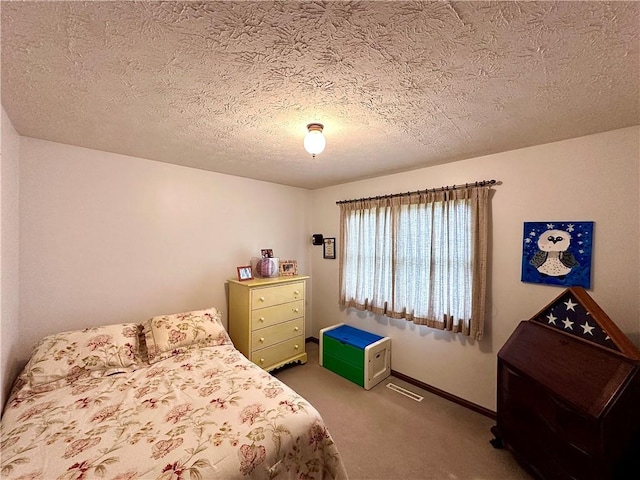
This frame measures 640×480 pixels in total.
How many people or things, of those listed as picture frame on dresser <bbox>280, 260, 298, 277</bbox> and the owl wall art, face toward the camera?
2

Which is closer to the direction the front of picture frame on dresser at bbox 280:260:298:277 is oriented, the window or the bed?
the bed

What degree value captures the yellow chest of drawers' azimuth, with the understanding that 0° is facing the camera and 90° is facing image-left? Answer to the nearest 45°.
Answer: approximately 315°

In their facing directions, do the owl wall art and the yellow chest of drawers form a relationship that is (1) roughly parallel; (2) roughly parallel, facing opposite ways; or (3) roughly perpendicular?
roughly perpendicular

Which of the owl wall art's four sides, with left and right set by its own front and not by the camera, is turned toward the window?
right

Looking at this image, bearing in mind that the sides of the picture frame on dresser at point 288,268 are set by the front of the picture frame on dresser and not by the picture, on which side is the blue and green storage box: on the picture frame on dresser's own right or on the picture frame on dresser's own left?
on the picture frame on dresser's own left

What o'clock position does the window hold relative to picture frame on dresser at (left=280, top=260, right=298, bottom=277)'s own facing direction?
The window is roughly at 10 o'clock from the picture frame on dresser.

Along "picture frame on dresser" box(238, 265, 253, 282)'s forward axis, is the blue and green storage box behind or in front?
in front

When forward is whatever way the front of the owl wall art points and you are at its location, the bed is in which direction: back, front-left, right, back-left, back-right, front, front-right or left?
front-right

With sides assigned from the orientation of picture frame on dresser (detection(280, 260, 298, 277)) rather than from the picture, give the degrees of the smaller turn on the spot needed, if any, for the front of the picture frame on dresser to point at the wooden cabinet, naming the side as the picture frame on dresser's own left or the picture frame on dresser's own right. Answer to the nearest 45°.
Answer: approximately 45° to the picture frame on dresser's own left

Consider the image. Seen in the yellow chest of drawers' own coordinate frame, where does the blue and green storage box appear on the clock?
The blue and green storage box is roughly at 11 o'clock from the yellow chest of drawers.

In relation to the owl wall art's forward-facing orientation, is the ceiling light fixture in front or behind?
in front
